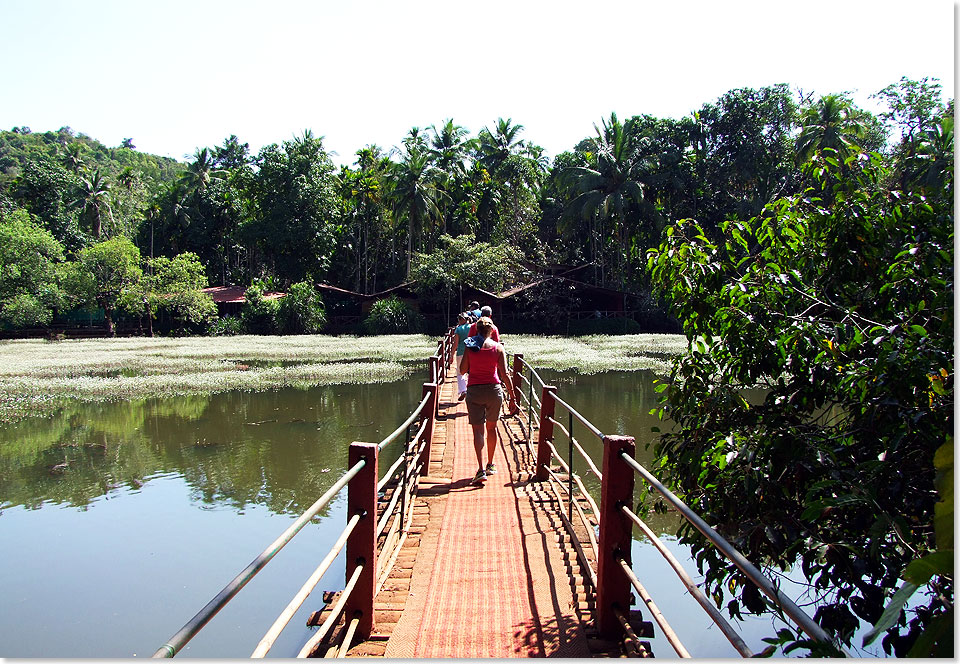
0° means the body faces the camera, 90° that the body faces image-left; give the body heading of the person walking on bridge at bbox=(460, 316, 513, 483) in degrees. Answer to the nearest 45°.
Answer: approximately 180°

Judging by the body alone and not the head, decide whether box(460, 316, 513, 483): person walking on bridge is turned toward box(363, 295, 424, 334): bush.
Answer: yes

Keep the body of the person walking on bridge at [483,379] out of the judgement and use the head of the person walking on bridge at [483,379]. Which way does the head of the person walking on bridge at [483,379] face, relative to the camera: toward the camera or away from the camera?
away from the camera

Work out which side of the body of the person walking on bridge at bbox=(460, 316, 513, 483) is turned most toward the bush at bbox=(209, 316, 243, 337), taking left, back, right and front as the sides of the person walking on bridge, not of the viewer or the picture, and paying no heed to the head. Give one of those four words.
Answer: front

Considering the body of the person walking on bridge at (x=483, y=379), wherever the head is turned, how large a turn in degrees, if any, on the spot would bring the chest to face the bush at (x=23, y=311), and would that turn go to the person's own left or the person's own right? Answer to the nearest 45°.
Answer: approximately 45° to the person's own left

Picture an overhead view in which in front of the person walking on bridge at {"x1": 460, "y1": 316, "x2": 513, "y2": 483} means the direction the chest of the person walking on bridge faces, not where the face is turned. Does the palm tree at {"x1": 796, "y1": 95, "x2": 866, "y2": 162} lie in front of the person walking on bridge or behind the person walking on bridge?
in front

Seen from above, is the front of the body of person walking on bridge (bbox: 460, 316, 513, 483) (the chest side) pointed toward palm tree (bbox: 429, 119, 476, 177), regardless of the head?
yes

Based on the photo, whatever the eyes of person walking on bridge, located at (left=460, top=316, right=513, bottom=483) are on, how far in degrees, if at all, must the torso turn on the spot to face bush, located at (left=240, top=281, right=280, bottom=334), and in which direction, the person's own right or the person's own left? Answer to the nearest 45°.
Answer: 0° — they already face it

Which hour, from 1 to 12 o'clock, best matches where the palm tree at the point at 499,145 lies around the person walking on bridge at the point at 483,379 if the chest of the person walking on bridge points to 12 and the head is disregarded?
The palm tree is roughly at 12 o'clock from the person walking on bridge.
